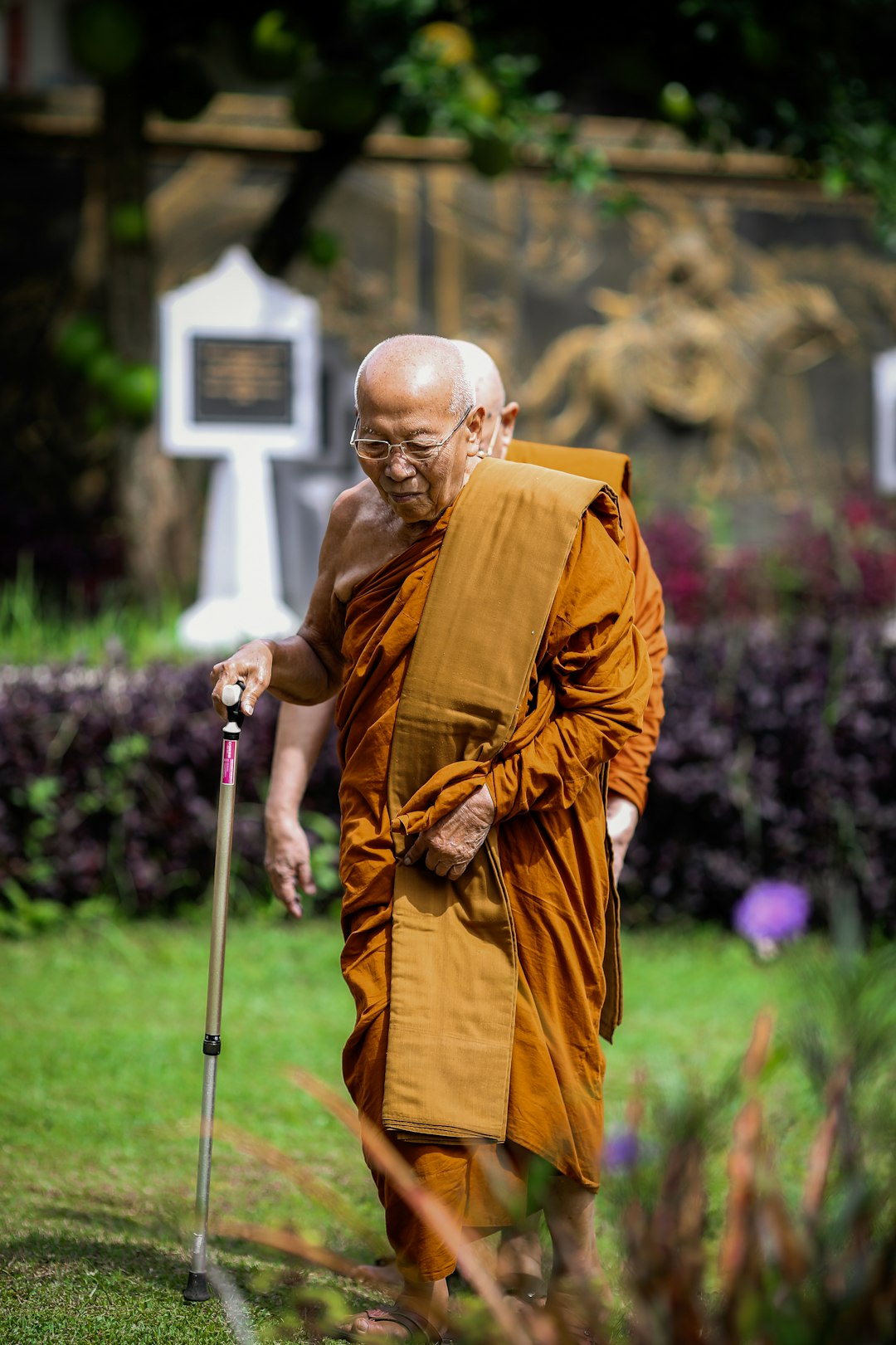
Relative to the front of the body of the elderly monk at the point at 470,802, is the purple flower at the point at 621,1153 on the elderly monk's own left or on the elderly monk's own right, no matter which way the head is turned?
on the elderly monk's own left

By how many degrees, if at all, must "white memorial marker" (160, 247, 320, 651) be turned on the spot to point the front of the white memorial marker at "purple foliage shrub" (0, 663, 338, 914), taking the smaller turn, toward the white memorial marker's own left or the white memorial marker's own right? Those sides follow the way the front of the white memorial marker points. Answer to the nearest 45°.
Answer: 0° — it already faces it

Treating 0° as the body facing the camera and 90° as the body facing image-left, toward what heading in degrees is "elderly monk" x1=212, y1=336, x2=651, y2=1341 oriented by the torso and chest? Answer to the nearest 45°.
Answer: approximately 45°

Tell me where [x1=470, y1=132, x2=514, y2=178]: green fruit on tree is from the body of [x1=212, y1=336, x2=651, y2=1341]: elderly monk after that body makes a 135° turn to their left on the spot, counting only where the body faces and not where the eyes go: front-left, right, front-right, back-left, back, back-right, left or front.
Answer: left

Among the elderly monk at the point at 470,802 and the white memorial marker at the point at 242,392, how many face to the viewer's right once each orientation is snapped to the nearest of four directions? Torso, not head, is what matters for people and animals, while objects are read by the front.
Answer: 0

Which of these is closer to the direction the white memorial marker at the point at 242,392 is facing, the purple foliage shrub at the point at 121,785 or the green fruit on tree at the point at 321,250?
the purple foliage shrub

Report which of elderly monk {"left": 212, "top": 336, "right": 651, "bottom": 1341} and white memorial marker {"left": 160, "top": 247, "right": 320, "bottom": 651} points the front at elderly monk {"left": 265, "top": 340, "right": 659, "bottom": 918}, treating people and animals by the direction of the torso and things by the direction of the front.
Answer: the white memorial marker

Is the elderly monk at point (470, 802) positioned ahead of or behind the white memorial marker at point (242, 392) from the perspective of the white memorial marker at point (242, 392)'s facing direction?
ahead

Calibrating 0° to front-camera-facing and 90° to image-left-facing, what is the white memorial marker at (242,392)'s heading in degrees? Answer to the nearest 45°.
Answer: approximately 0°

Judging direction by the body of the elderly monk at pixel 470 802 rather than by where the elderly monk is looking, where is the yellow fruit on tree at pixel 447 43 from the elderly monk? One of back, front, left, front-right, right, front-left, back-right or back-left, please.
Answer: back-right

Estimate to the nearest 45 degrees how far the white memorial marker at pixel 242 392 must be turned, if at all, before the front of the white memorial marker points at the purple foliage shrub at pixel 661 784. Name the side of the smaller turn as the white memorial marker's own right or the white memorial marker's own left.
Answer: approximately 45° to the white memorial marker's own left
